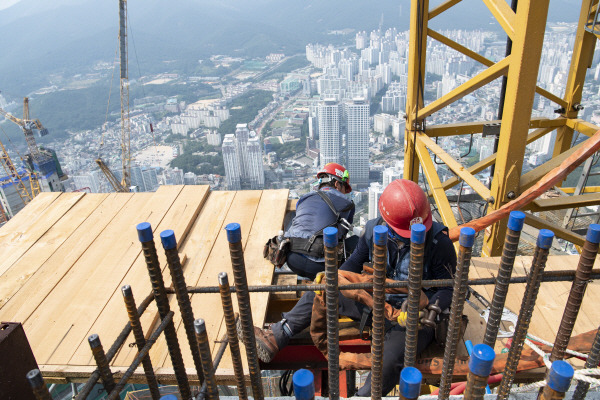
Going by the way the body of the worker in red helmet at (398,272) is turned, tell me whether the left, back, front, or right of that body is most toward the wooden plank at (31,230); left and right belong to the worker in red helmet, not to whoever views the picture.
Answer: right

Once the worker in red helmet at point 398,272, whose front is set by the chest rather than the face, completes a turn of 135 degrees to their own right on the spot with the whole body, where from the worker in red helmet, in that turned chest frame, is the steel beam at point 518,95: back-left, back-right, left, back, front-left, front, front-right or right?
right

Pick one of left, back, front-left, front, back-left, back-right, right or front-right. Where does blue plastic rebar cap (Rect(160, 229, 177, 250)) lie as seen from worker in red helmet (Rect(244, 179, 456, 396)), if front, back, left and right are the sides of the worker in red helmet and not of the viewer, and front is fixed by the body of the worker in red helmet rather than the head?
front-right

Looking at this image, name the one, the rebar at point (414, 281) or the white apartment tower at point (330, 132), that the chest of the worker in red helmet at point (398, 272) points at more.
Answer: the rebar

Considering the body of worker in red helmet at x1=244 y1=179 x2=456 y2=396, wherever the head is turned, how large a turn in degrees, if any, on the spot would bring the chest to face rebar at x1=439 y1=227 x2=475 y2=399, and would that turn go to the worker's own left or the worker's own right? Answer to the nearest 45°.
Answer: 0° — they already face it

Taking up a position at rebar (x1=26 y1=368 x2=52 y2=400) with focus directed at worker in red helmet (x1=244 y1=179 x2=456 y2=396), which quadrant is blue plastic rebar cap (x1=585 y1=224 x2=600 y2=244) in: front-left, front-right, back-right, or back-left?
front-right

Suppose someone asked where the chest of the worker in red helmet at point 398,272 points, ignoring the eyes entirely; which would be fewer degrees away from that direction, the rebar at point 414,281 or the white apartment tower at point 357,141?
the rebar

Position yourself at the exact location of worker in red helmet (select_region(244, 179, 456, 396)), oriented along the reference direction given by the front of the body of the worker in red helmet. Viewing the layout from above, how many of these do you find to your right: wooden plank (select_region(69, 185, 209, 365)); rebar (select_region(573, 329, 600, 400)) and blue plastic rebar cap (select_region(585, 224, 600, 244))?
1

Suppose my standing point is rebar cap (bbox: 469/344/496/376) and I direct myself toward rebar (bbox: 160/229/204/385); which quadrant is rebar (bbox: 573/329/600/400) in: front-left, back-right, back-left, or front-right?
back-right

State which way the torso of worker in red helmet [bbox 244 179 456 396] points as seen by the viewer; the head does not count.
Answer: toward the camera

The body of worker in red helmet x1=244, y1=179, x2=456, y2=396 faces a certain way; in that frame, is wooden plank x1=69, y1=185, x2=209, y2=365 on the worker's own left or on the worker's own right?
on the worker's own right

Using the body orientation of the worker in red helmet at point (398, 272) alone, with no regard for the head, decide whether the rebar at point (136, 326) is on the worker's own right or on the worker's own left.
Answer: on the worker's own right

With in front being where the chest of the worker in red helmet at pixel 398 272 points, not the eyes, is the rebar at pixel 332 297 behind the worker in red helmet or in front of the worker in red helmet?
in front

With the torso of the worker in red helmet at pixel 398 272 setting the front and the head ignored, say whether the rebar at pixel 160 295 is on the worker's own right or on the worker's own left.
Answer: on the worker's own right

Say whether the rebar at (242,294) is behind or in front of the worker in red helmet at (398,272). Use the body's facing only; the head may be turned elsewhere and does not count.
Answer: in front

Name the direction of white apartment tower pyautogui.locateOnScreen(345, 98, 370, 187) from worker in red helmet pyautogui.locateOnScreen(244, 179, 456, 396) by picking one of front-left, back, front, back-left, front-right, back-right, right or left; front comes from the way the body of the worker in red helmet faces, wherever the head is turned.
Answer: back
